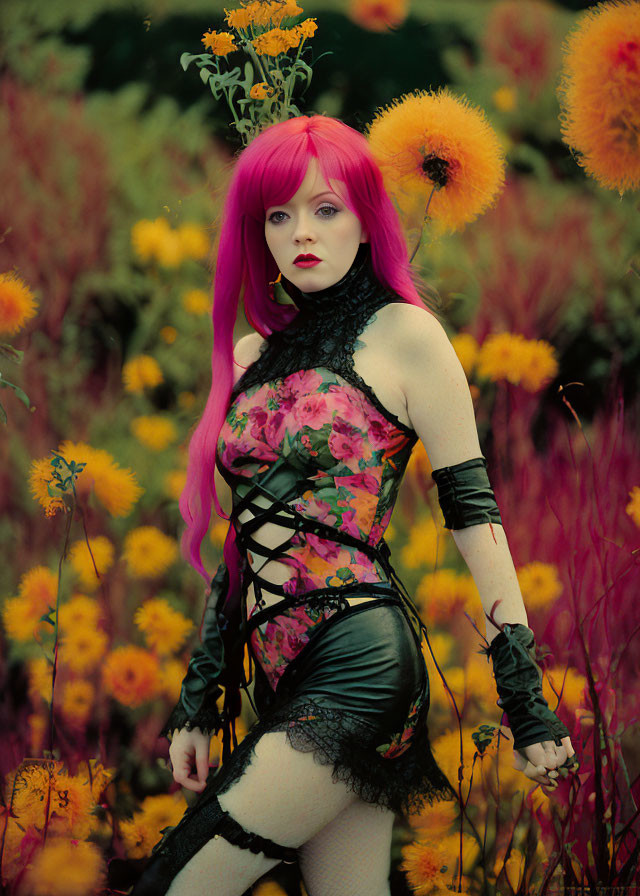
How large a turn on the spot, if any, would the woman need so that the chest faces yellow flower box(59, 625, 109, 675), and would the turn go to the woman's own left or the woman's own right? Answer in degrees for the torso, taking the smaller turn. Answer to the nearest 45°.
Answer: approximately 90° to the woman's own right

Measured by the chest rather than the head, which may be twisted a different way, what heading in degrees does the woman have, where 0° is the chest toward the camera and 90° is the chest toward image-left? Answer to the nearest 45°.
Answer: approximately 45°

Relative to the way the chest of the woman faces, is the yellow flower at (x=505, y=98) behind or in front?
behind

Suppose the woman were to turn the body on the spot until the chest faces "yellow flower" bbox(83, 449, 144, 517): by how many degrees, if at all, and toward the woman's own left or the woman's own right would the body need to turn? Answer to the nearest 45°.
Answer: approximately 90° to the woman's own right

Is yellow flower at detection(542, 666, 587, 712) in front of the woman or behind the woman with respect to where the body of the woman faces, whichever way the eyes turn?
behind

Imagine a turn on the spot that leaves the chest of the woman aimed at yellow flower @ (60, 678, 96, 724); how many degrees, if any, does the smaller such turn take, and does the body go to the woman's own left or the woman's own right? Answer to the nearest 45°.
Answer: approximately 90° to the woman's own right

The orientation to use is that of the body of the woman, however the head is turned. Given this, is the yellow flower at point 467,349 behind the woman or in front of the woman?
behind

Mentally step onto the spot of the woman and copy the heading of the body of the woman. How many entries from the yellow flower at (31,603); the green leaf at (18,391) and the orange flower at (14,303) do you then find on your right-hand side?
3
